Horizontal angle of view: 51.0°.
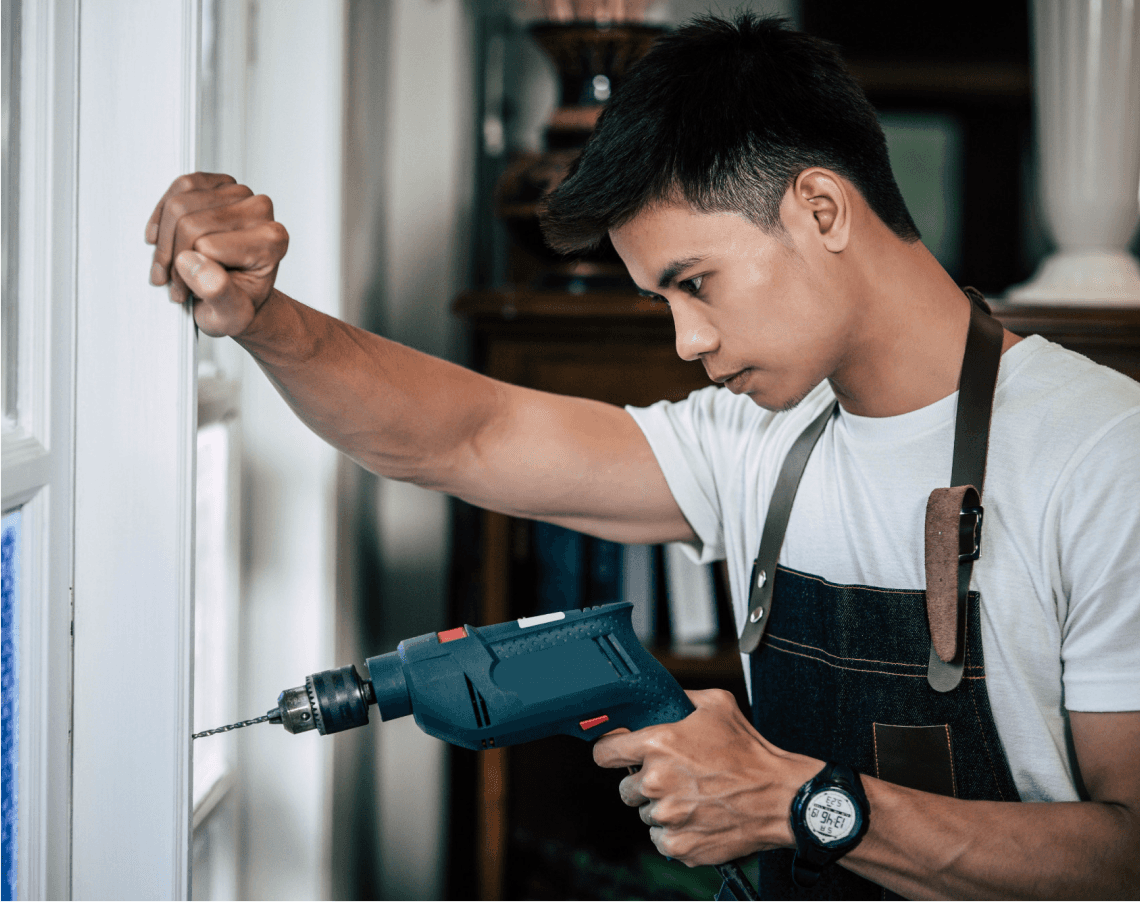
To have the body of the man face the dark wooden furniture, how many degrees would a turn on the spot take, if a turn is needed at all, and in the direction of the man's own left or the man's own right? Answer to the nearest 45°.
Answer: approximately 135° to the man's own right

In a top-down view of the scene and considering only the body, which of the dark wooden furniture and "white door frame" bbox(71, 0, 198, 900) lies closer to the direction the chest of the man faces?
the white door frame

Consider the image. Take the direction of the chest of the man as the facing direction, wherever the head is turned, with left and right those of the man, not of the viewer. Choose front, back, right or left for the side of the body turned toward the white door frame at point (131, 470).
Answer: front

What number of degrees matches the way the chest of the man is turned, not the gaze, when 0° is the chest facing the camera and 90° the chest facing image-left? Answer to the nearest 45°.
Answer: approximately 45°

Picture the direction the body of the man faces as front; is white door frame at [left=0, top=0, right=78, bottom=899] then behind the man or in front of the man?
in front

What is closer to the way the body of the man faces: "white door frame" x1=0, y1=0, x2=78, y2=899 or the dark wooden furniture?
the white door frame
